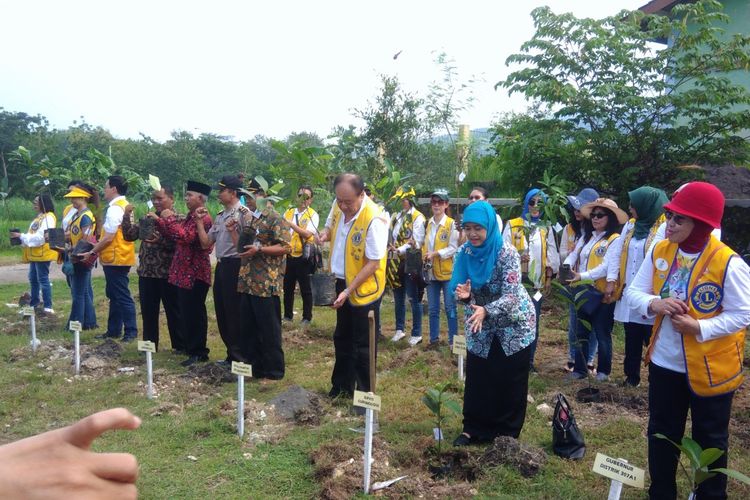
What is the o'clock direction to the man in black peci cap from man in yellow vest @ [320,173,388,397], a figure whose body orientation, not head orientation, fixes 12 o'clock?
The man in black peci cap is roughly at 3 o'clock from the man in yellow vest.

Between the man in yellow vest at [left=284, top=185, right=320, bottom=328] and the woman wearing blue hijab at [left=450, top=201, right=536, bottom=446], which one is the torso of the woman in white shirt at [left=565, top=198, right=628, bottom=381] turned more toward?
the woman wearing blue hijab

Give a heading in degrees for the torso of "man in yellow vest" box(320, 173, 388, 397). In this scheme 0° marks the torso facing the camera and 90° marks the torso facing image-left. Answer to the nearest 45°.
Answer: approximately 45°

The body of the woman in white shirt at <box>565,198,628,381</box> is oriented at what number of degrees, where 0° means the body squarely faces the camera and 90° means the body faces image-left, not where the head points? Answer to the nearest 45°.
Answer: approximately 45°

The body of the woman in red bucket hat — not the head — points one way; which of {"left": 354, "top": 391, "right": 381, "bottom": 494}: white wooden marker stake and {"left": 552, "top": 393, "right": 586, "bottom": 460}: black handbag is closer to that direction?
the white wooden marker stake

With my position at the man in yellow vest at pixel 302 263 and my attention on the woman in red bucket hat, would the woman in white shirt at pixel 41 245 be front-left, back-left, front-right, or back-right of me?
back-right
